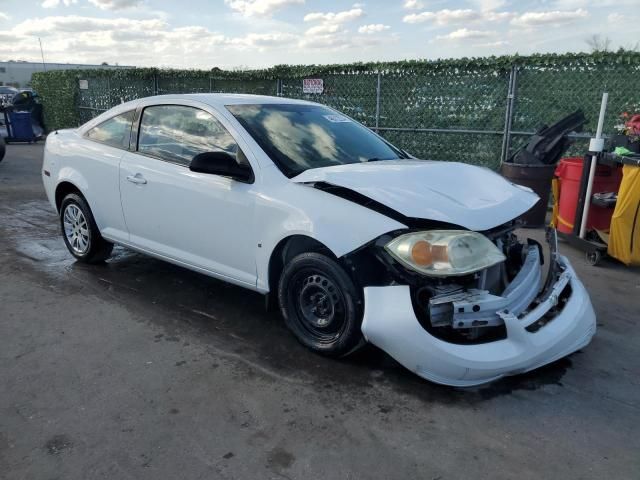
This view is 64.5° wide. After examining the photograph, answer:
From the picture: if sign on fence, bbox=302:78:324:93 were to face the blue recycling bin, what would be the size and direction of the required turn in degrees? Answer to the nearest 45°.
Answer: approximately 135° to its right

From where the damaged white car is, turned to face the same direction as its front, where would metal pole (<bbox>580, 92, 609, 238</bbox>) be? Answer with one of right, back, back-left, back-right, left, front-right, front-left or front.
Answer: left

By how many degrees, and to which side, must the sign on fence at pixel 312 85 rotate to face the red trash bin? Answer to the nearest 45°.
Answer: approximately 45° to its left

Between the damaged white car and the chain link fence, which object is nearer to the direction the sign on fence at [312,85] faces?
the damaged white car

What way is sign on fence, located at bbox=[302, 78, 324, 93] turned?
toward the camera

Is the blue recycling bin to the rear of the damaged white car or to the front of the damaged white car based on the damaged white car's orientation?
to the rear

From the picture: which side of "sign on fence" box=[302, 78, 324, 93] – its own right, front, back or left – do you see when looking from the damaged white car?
front

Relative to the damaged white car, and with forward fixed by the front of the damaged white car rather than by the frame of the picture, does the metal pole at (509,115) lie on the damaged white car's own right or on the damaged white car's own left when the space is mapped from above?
on the damaged white car's own left

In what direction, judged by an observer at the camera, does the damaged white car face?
facing the viewer and to the right of the viewer

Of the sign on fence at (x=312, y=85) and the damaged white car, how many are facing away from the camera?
0

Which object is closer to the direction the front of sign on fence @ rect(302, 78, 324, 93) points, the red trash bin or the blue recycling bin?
the red trash bin

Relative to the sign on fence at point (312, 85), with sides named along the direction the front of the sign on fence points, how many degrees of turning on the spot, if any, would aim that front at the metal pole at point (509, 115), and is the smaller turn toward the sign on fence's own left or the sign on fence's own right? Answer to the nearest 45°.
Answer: approximately 45° to the sign on fence's own left
